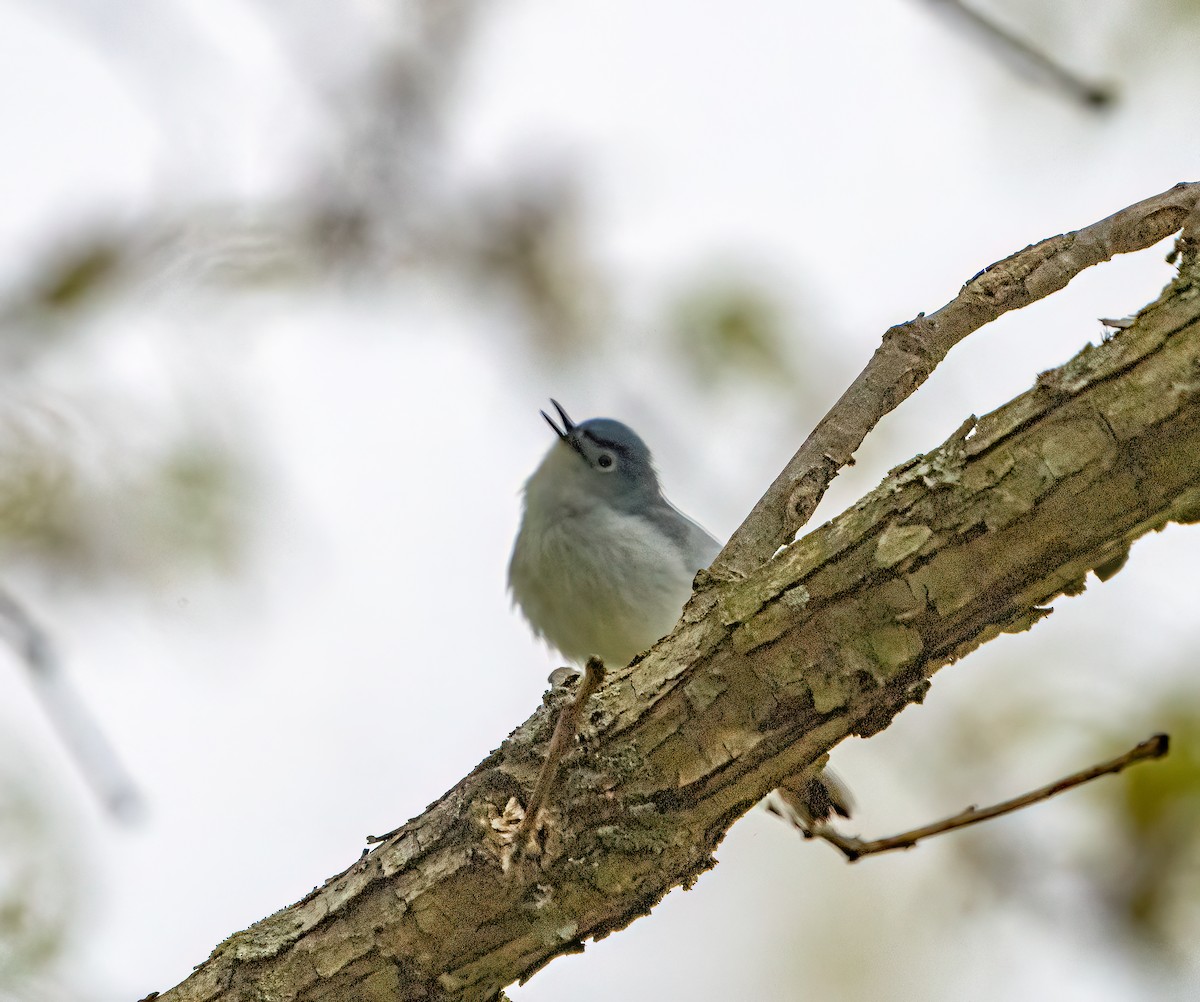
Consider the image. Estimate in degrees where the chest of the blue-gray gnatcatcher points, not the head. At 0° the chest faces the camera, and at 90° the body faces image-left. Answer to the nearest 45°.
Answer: approximately 45°

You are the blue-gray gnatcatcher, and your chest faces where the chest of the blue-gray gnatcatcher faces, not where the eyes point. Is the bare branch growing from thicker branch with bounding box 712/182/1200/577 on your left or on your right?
on your left
